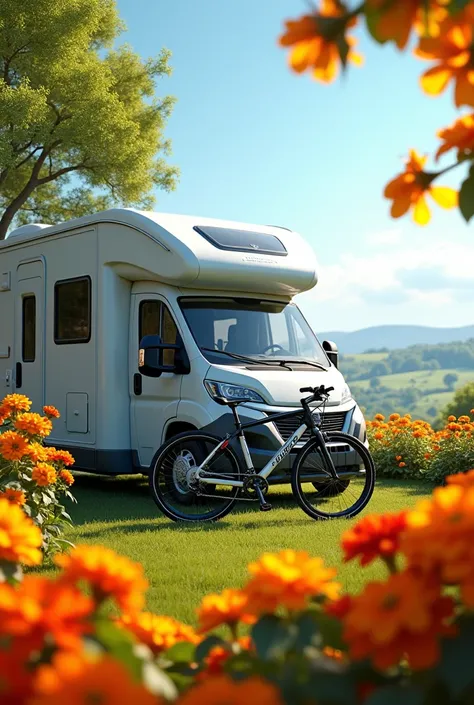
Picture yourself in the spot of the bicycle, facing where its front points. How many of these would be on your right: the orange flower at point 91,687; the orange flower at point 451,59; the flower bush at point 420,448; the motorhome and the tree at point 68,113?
2

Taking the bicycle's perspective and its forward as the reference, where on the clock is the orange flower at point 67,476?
The orange flower is roughly at 4 o'clock from the bicycle.

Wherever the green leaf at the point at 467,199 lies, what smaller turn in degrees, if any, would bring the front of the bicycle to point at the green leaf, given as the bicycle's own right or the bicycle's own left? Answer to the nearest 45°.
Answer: approximately 90° to the bicycle's own right

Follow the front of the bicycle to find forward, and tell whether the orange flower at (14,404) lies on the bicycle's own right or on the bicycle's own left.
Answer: on the bicycle's own right

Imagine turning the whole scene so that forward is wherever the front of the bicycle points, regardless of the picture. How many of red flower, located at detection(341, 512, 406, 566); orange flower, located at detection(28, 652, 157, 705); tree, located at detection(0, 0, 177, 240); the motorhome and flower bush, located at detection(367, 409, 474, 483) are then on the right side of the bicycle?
2

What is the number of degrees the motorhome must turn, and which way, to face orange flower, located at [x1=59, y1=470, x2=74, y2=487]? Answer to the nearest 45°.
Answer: approximately 45° to its right

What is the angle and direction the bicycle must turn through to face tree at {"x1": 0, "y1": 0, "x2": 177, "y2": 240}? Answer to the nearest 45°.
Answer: approximately 90° to its left

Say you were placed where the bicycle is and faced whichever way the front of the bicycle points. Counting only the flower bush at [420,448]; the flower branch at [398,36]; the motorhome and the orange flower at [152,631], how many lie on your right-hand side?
2

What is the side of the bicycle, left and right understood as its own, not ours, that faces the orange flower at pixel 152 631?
right

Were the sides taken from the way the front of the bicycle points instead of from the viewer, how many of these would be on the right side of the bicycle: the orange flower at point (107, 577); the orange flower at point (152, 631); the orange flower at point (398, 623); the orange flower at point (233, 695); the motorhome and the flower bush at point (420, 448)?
4

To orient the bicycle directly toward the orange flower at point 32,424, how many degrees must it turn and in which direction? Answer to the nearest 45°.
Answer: approximately 135° to its right

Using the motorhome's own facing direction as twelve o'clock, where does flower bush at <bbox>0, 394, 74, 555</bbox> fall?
The flower bush is roughly at 2 o'clock from the motorhome.

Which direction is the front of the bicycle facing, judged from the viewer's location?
facing to the right of the viewer

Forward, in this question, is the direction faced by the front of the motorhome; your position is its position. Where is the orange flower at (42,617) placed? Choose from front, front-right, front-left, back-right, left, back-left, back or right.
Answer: front-right

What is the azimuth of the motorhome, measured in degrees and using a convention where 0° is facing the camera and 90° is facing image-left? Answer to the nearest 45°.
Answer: approximately 315°

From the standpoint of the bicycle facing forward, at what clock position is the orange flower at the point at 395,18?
The orange flower is roughly at 3 o'clock from the bicycle.

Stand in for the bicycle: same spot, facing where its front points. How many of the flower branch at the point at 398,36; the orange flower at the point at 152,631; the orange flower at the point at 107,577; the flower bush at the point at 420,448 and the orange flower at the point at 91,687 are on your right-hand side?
4
